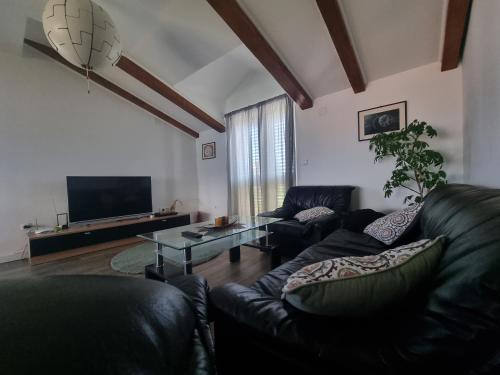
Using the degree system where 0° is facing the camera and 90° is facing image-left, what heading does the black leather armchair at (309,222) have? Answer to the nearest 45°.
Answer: approximately 45°

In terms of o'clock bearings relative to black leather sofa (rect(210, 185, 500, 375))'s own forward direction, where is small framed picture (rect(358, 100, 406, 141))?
The small framed picture is roughly at 3 o'clock from the black leather sofa.

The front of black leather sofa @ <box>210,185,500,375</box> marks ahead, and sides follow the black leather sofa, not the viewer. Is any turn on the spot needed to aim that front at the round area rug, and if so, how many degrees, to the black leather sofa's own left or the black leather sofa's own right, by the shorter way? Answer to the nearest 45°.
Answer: approximately 45° to the black leather sofa's own right

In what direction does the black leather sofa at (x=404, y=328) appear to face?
to the viewer's left

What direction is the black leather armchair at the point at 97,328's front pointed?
away from the camera

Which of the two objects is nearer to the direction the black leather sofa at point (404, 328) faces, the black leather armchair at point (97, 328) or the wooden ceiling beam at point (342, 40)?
the black leather armchair

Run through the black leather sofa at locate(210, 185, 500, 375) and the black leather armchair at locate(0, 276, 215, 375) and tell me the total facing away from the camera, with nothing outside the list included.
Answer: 1
